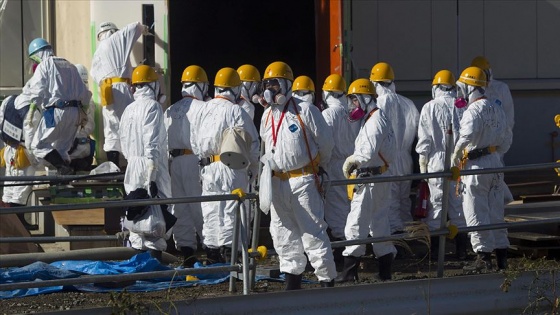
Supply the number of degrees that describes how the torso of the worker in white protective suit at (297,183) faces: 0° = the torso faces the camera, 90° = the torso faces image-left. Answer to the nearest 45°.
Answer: approximately 45°

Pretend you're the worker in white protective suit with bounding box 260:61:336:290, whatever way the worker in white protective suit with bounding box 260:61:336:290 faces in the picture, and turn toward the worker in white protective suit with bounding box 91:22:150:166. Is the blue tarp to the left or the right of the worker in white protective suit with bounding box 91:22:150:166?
left

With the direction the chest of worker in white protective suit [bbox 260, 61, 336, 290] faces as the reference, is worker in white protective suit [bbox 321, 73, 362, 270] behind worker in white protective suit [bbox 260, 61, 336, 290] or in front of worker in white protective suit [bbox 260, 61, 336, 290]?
behind

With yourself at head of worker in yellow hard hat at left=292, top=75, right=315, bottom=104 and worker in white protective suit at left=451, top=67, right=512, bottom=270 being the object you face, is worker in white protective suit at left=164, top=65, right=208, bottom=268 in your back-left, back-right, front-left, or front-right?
back-right

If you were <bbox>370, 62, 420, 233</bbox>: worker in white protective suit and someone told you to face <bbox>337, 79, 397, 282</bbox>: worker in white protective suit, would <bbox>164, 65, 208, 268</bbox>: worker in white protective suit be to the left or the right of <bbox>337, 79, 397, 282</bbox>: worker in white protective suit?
right

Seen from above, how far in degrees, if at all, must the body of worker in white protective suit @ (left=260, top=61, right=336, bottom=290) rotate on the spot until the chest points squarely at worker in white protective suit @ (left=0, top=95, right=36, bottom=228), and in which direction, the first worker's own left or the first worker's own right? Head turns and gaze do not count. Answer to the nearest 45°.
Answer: approximately 90° to the first worker's own right
